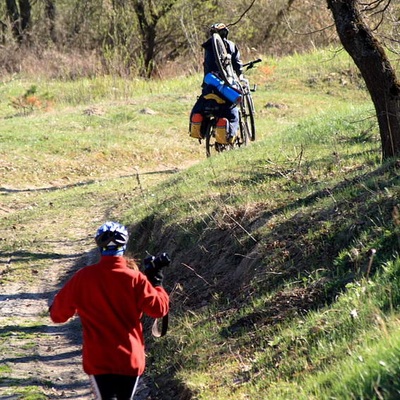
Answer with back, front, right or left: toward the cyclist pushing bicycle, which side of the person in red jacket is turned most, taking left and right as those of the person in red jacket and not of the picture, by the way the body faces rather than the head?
front

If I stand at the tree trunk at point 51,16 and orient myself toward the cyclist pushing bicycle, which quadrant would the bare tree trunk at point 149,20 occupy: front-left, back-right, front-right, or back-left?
front-left

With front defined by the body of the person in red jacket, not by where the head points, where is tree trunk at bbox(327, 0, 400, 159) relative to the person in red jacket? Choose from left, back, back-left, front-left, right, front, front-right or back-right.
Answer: front-right

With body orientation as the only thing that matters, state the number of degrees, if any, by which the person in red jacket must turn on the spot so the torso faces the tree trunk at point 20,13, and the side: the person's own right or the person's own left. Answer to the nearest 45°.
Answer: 0° — they already face it

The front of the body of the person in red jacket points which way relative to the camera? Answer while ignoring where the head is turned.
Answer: away from the camera

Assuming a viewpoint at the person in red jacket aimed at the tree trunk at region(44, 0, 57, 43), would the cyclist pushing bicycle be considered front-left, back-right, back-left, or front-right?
front-right

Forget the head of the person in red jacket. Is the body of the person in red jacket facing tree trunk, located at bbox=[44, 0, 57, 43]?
yes

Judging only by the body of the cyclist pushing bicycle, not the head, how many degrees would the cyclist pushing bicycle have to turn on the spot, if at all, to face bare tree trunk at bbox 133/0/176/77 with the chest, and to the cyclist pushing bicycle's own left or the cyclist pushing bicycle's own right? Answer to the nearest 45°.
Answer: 0° — they already face it

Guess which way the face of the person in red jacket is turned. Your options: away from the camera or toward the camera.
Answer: away from the camera

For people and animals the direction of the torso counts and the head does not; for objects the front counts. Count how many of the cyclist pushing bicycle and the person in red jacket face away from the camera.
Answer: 2

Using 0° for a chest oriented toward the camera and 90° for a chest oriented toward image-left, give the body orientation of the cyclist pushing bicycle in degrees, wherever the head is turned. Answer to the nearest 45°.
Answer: approximately 180°

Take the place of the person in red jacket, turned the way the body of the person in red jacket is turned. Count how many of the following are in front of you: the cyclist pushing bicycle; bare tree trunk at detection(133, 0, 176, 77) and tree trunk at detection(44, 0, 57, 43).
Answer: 3

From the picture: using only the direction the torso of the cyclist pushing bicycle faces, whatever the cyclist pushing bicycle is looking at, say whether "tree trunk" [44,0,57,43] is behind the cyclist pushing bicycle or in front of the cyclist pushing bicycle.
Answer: in front

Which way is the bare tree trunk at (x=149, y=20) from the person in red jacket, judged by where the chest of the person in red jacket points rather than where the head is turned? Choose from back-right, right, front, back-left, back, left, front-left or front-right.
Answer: front
